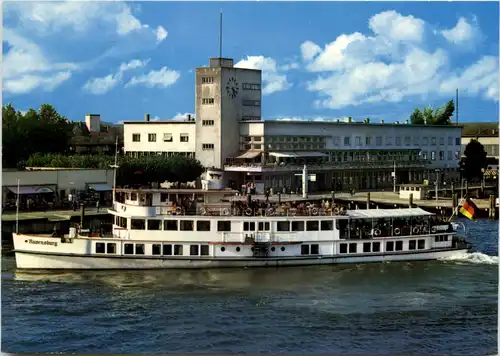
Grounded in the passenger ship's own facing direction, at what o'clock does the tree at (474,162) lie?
The tree is roughly at 4 o'clock from the passenger ship.

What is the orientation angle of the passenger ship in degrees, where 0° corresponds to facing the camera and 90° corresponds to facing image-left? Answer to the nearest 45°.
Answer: approximately 90°

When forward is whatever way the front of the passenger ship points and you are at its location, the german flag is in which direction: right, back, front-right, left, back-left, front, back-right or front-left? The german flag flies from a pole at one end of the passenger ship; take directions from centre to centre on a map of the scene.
back

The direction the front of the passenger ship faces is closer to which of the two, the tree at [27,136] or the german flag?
the tree

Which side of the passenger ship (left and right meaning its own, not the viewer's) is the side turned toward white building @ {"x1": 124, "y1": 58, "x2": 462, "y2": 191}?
right

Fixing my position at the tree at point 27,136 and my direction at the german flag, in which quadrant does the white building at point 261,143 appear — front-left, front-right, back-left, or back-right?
front-left

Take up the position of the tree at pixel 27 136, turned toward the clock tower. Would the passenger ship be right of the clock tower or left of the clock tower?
right

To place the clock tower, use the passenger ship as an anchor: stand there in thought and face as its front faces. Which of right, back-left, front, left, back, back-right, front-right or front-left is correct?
right

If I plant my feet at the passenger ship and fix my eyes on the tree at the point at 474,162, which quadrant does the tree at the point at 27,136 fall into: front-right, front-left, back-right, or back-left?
front-left
